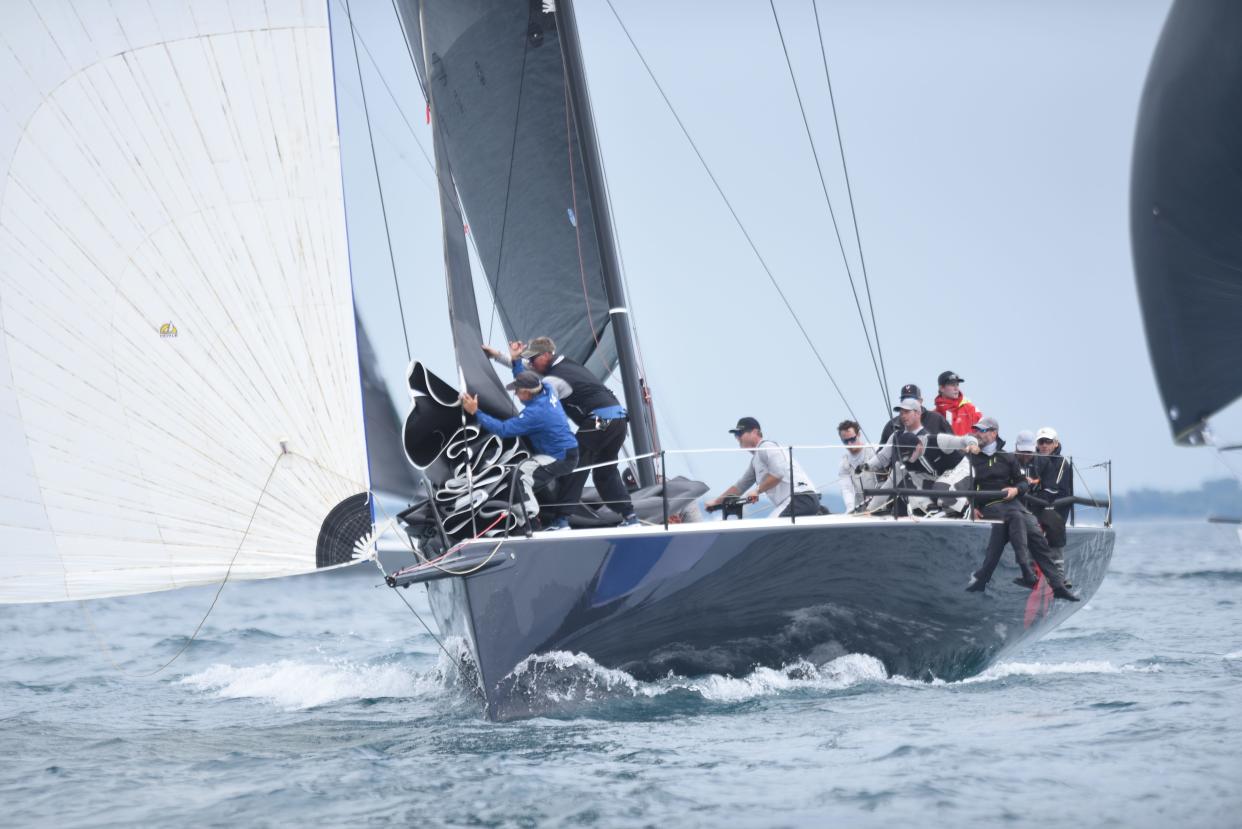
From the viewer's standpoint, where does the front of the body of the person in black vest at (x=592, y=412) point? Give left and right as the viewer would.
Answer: facing to the left of the viewer

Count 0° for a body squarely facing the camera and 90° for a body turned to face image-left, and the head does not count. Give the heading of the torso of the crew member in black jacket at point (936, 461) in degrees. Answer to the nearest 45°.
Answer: approximately 45°

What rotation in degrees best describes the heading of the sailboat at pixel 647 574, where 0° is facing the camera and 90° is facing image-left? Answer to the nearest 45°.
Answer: approximately 45°

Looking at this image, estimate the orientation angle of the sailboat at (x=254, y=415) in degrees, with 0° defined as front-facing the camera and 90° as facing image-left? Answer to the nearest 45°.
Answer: approximately 45°

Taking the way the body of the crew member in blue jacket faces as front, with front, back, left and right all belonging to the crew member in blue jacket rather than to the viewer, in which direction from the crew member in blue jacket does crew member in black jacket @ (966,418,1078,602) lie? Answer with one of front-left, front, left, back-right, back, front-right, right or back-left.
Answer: back

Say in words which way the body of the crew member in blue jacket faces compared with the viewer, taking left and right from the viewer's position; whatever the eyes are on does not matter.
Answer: facing to the left of the viewer

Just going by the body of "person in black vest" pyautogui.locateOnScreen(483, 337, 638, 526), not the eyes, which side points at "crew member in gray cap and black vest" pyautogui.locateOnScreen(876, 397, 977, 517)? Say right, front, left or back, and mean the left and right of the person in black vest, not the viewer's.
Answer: back

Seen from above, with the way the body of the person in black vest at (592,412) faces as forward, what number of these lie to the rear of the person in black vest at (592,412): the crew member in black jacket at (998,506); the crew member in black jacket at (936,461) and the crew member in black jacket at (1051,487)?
3
